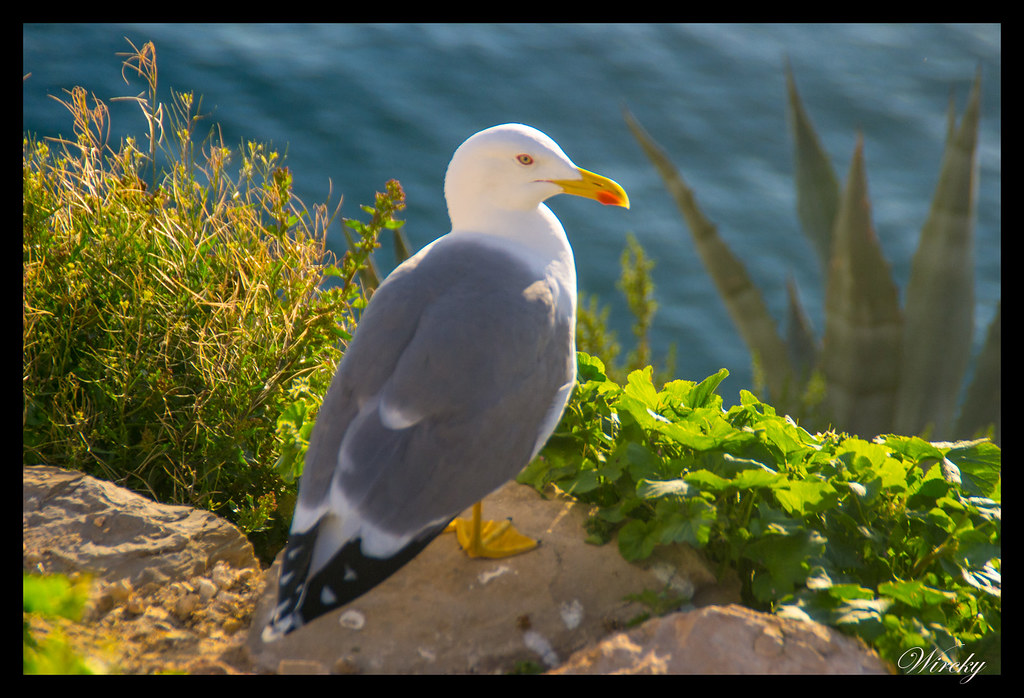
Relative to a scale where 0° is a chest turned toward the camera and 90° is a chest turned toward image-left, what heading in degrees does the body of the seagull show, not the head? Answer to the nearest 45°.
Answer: approximately 225°

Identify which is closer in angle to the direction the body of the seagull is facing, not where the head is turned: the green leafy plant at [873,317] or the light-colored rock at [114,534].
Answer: the green leafy plant

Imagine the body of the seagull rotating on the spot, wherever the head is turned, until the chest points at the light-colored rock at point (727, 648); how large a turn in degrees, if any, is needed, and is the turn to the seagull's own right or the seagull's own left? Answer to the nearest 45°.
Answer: approximately 90° to the seagull's own right

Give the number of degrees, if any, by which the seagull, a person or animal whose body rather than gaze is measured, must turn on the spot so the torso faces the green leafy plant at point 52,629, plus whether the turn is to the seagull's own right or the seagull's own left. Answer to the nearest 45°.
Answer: approximately 180°

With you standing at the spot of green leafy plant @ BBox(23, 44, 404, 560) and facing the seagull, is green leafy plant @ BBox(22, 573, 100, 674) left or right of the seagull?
right

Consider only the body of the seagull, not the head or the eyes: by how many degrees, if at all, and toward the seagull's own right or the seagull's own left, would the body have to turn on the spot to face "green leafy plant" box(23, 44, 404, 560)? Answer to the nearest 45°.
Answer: approximately 90° to the seagull's own left
